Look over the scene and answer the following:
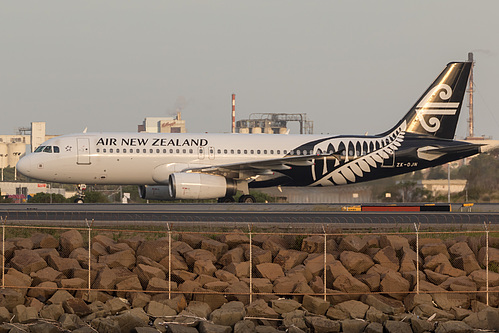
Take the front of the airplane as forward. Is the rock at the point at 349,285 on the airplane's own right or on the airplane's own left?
on the airplane's own left

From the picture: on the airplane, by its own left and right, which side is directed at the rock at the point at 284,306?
left

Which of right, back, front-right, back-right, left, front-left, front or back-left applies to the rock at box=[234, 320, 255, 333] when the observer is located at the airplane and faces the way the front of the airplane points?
left

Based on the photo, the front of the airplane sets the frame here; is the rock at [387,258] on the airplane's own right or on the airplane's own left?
on the airplane's own left

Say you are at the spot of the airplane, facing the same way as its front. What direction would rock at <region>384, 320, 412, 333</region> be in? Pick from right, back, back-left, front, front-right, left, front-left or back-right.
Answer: left

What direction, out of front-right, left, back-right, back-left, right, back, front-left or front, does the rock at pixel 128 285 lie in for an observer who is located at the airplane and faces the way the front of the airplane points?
left

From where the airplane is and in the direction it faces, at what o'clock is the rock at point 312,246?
The rock is roughly at 9 o'clock from the airplane.

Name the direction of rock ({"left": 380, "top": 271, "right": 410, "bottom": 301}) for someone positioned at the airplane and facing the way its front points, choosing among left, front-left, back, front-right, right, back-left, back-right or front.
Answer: left

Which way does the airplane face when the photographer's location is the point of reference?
facing to the left of the viewer

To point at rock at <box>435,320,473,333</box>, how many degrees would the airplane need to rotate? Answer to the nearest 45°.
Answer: approximately 90° to its left

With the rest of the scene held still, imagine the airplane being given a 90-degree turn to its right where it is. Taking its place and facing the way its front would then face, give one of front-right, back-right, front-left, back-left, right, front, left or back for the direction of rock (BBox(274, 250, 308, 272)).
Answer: back

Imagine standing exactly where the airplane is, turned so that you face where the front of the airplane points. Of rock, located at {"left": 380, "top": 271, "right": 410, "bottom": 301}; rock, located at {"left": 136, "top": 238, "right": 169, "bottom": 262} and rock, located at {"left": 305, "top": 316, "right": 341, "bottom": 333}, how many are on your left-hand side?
3

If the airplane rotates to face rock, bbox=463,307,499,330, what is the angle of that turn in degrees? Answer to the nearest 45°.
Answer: approximately 90° to its left

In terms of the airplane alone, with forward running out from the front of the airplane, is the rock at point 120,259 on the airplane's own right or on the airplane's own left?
on the airplane's own left

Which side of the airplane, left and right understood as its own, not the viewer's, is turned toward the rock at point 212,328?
left

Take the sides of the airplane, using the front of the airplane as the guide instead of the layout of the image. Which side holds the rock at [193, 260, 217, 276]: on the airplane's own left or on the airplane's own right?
on the airplane's own left

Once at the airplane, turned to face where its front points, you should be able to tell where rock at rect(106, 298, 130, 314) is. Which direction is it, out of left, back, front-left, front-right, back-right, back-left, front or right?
left
